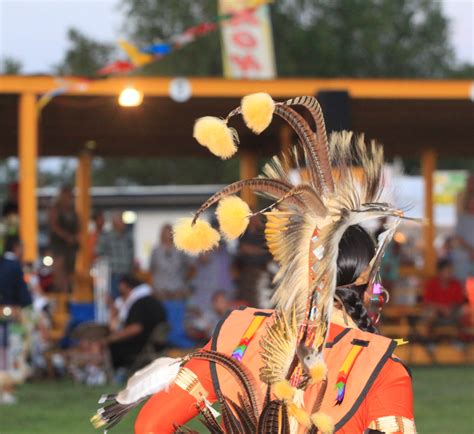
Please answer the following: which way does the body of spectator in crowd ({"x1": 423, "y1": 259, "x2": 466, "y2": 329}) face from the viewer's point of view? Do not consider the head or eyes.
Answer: toward the camera

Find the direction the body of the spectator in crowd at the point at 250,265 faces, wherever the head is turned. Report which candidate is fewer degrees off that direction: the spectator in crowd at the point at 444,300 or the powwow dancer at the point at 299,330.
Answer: the powwow dancer

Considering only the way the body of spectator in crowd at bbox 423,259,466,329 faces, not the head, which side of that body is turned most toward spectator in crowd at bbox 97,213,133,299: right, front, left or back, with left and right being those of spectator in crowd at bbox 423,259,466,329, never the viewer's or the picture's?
right

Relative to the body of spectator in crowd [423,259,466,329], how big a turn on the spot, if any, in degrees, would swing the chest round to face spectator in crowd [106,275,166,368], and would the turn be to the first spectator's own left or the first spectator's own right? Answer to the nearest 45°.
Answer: approximately 45° to the first spectator's own right

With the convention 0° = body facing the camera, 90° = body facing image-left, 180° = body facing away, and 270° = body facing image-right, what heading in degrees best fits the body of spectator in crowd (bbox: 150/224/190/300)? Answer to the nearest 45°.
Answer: approximately 0°

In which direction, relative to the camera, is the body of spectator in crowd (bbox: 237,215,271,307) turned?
toward the camera

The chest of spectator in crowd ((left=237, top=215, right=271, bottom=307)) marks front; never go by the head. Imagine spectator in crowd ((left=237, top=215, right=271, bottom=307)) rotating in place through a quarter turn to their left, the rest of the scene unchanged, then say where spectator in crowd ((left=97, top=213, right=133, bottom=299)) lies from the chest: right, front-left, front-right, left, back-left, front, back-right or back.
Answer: back-left

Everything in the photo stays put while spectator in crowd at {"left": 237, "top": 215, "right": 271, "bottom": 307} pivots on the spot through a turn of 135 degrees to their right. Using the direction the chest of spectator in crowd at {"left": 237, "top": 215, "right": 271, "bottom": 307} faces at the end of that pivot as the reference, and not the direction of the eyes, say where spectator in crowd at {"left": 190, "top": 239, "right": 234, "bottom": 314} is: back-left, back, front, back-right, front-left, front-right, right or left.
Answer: front
